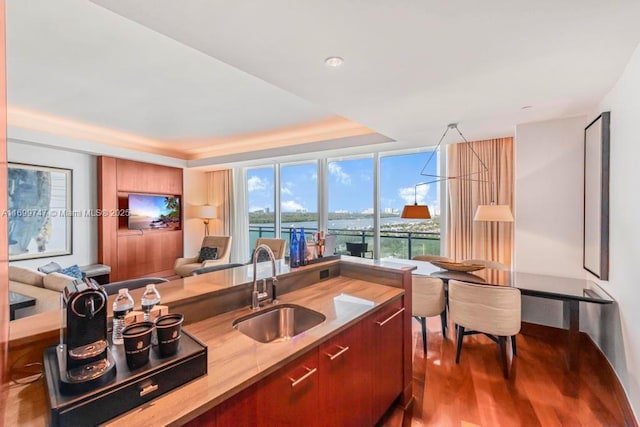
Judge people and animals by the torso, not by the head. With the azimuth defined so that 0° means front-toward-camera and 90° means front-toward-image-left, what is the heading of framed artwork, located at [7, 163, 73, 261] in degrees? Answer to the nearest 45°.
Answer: approximately 315°

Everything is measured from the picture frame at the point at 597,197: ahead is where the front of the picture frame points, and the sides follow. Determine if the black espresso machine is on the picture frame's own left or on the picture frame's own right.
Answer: on the picture frame's own left

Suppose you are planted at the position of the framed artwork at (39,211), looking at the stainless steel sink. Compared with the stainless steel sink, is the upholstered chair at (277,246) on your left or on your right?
left

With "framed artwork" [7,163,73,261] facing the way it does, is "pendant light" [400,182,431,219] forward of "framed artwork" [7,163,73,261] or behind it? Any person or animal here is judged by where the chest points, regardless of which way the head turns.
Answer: forward

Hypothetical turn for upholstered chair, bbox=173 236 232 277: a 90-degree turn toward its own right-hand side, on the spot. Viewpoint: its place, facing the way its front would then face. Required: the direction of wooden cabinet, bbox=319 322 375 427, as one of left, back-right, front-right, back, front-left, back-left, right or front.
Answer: back-left

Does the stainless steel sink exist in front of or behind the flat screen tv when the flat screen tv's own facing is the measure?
in front

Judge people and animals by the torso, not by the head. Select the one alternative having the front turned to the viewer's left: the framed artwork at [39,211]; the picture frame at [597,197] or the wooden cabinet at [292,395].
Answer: the picture frame

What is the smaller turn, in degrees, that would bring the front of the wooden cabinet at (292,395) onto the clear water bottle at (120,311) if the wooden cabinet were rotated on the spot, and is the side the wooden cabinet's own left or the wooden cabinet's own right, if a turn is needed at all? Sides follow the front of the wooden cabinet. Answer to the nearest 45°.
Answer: approximately 135° to the wooden cabinet's own right

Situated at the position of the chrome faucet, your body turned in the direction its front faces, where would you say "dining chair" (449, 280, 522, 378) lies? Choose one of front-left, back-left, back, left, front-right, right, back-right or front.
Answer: front-left

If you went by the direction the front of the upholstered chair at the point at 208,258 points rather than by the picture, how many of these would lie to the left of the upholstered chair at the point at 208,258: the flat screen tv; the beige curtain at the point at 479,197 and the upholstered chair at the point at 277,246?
2

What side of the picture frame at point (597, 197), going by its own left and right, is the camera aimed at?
left

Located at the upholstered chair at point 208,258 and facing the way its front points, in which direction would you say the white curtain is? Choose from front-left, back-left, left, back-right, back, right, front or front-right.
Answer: back

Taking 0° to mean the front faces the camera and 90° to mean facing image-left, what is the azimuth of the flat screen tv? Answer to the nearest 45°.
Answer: approximately 315°

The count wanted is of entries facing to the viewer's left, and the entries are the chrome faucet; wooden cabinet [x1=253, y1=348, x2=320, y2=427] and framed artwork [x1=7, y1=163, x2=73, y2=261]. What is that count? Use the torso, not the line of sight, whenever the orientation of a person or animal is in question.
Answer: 0

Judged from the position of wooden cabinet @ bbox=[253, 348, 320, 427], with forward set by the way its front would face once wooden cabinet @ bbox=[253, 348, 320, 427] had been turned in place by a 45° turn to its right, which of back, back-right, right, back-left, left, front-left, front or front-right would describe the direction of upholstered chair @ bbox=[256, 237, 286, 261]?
back

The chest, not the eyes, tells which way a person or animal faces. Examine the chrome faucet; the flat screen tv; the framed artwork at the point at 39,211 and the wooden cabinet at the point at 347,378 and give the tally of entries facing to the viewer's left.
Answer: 0
